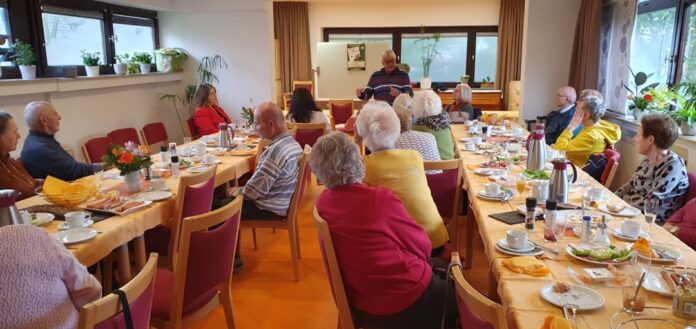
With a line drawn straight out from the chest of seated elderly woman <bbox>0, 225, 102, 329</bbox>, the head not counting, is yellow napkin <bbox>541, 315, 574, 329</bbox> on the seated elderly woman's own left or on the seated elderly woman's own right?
on the seated elderly woman's own right

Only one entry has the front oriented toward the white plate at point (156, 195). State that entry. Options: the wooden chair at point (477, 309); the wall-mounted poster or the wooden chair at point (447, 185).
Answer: the wall-mounted poster

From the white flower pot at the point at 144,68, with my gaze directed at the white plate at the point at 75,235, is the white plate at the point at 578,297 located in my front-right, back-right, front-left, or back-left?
front-left

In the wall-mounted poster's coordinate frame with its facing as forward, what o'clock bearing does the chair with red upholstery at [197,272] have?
The chair with red upholstery is roughly at 12 o'clock from the wall-mounted poster.

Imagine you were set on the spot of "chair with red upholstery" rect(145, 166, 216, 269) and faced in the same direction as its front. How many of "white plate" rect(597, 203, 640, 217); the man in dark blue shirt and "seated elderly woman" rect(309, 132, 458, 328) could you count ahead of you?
1

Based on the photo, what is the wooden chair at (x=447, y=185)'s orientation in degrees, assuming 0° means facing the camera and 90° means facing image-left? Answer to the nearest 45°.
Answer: approximately 225°

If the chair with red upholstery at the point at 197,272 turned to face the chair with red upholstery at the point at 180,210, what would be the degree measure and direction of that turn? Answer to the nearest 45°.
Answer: approximately 45° to its right

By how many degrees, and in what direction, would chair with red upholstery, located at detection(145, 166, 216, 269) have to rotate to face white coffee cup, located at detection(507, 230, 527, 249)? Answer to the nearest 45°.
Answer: approximately 180°

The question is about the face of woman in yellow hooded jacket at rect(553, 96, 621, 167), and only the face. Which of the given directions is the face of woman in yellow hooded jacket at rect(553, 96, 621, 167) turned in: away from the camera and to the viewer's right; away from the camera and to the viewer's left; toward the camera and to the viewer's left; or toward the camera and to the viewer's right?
away from the camera and to the viewer's left

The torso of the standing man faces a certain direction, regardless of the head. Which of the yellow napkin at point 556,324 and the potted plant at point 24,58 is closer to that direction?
the yellow napkin

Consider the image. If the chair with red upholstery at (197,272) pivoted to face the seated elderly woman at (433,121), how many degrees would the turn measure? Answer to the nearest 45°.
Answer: approximately 90° to its right

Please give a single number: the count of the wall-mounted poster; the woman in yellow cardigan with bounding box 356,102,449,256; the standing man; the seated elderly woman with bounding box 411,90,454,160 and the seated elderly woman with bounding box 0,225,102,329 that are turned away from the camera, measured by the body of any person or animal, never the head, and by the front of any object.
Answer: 3

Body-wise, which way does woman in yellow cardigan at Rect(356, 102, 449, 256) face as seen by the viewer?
away from the camera

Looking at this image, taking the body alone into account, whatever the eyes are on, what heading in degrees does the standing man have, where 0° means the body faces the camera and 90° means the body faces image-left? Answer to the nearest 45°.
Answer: approximately 0°

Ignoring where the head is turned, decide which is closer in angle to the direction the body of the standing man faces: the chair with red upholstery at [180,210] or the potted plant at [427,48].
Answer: the chair with red upholstery
